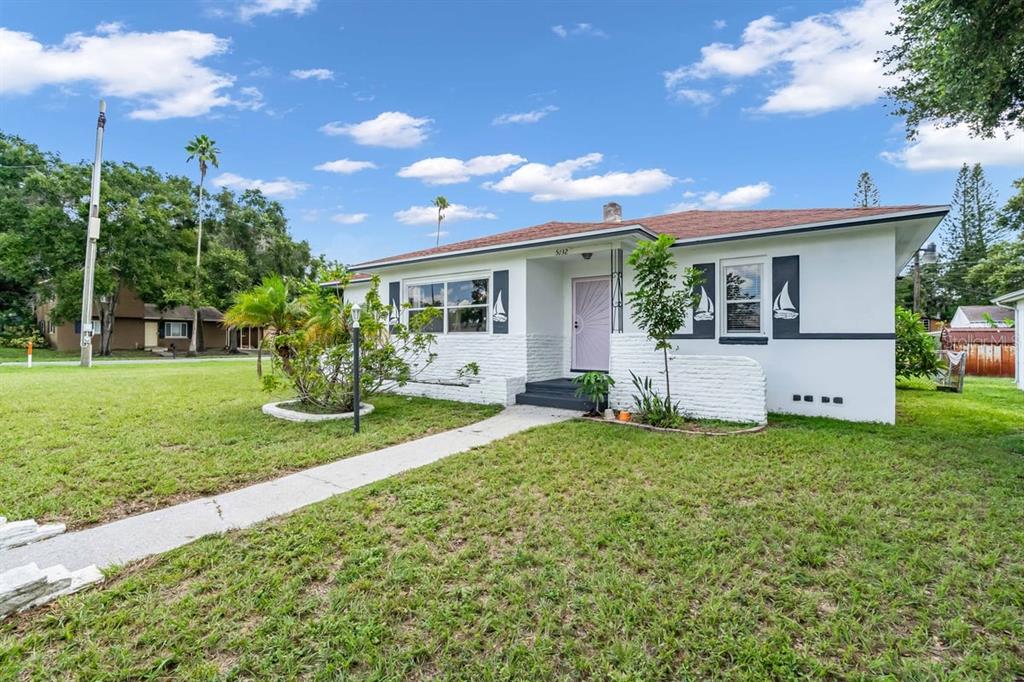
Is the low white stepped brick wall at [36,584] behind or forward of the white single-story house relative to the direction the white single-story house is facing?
forward

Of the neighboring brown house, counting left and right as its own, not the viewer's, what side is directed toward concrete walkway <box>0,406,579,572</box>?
front

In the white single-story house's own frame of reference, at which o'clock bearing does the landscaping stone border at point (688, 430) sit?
The landscaping stone border is roughly at 11 o'clock from the white single-story house.

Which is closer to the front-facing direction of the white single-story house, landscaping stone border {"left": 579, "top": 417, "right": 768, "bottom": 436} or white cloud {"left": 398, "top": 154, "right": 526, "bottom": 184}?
the landscaping stone border

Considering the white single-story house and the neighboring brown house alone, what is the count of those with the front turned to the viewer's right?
0

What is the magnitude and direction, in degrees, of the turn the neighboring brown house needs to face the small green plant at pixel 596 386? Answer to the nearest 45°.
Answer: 0° — it already faces it

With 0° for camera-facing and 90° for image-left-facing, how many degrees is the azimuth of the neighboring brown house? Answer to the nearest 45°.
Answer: approximately 0°

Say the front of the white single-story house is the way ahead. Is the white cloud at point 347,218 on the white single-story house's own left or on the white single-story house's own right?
on the white single-story house's own right

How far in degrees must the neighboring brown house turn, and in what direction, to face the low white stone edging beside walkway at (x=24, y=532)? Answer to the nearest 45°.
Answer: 0° — it already faces it
